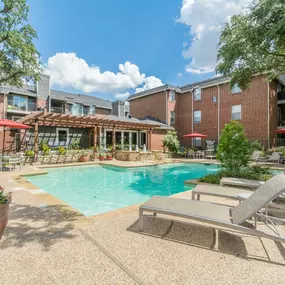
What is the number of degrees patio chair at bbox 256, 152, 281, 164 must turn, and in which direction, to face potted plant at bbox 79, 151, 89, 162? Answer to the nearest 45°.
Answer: approximately 45° to its left

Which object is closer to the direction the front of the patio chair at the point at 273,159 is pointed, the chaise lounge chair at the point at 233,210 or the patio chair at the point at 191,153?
the patio chair

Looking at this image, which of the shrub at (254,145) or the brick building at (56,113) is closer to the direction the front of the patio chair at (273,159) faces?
the brick building

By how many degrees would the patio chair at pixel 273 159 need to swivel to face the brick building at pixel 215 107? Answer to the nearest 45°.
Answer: approximately 45° to its right

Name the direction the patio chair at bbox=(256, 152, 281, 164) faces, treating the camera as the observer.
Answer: facing to the left of the viewer

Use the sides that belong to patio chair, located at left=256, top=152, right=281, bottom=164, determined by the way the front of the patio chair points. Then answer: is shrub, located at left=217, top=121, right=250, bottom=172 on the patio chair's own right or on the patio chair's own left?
on the patio chair's own left

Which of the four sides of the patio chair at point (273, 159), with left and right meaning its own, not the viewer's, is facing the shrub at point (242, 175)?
left

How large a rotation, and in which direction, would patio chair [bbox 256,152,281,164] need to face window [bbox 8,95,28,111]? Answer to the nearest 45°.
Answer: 0° — it already faces it

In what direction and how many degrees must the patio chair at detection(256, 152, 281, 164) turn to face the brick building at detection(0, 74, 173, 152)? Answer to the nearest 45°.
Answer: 0° — it already faces it

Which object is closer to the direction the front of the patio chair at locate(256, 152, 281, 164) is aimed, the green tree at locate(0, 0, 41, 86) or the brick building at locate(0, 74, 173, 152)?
the brick building
